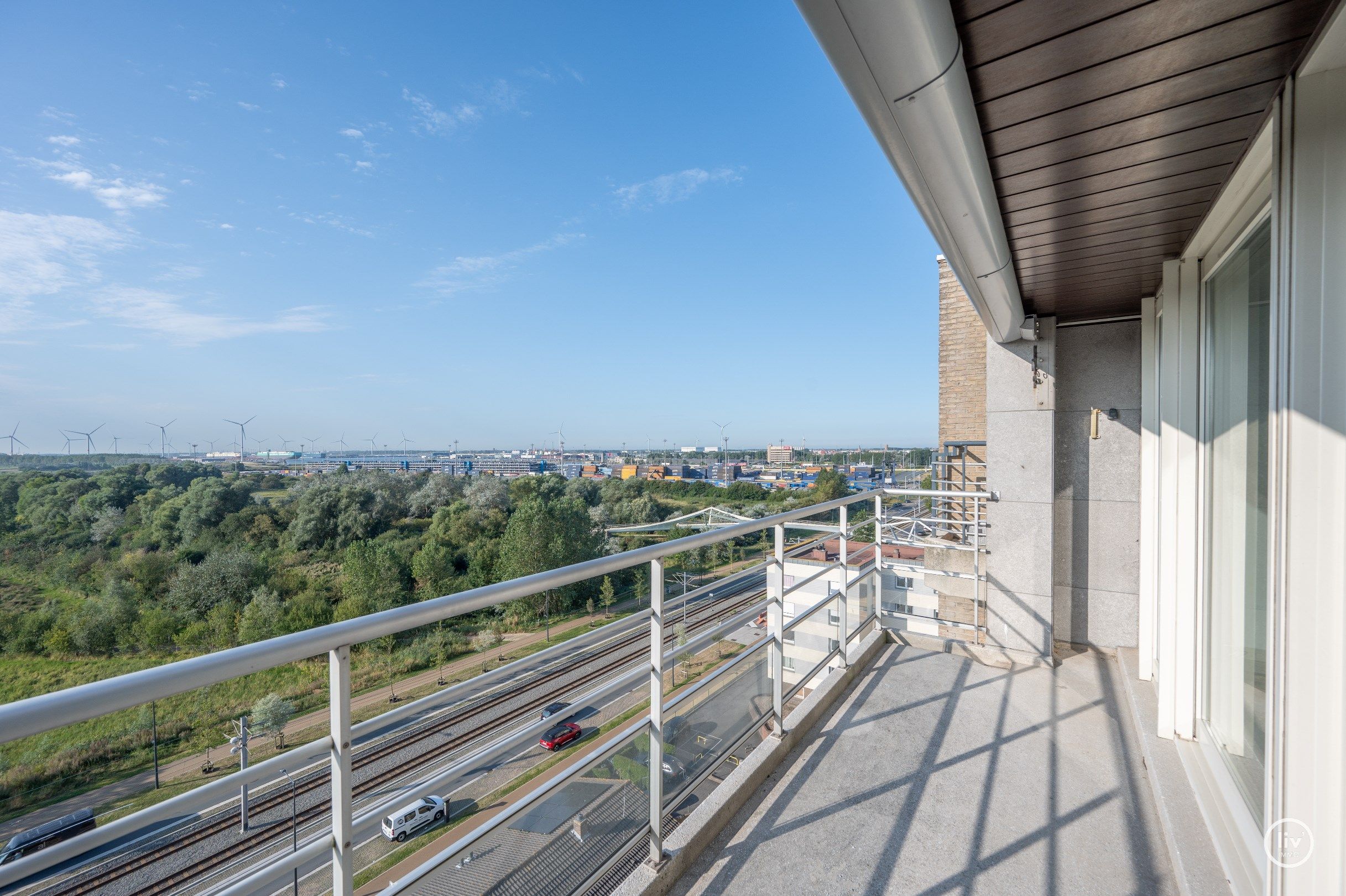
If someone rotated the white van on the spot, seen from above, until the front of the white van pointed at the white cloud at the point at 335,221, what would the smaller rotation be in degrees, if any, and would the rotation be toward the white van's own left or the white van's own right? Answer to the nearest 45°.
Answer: approximately 45° to the white van's own left

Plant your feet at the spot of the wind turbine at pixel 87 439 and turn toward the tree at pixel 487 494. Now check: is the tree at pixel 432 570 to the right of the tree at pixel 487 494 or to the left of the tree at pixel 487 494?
right

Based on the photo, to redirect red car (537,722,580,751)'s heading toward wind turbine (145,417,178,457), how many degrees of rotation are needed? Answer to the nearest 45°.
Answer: approximately 90° to its left

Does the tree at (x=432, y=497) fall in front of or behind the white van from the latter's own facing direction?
in front

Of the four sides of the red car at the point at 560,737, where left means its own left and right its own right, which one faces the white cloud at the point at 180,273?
left

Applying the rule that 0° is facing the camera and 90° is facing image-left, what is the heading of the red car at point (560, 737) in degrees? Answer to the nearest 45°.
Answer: approximately 225°

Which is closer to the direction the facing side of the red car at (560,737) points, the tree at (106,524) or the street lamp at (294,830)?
the tree

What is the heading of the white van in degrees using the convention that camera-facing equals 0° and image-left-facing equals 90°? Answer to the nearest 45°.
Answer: approximately 225°
